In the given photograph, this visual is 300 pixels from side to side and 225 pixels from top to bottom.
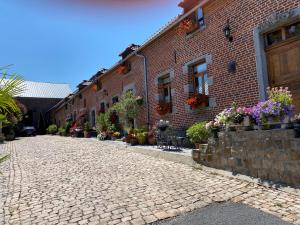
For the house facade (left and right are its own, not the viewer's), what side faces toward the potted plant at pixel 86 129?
right

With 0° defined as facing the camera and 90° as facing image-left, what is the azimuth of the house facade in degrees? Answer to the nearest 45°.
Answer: approximately 45°

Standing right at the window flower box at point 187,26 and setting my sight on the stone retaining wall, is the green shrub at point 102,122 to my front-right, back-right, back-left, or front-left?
back-right

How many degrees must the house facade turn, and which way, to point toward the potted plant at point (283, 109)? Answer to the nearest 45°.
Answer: approximately 45° to its left
